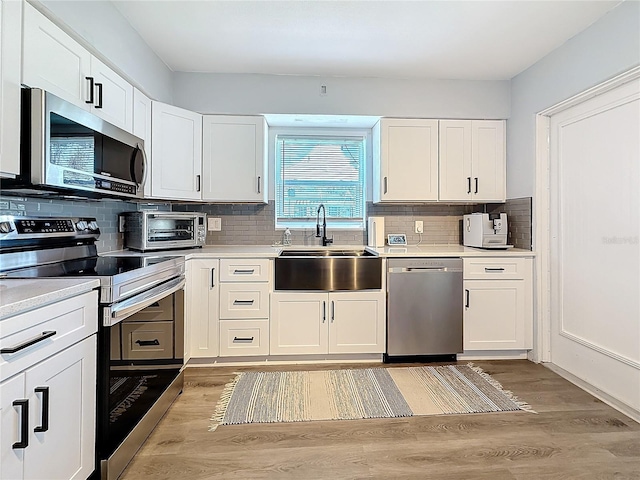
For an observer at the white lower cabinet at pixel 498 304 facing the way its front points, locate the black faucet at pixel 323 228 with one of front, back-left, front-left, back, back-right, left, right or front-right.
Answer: right

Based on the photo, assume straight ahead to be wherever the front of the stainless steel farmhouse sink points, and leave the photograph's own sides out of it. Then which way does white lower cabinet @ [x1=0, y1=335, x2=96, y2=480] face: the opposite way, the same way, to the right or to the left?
to the left

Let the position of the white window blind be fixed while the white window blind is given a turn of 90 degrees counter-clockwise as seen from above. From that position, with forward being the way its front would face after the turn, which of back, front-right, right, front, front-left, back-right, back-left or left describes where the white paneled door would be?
front-right

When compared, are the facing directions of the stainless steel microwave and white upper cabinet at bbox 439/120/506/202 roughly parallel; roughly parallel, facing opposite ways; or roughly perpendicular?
roughly perpendicular

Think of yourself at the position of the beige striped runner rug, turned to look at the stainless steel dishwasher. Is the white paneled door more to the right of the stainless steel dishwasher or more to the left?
right

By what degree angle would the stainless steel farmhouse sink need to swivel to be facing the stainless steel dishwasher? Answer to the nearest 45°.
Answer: approximately 90° to its left

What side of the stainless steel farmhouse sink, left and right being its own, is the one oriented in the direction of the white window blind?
back

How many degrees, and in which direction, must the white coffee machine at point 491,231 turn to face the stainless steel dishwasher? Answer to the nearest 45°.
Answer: approximately 90° to its right

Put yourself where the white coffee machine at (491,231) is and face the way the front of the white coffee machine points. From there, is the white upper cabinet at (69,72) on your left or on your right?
on your right

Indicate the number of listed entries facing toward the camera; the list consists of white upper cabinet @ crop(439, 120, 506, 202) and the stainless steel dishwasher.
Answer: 2

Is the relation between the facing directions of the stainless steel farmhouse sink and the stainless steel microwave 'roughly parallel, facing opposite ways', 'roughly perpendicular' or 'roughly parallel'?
roughly perpendicular

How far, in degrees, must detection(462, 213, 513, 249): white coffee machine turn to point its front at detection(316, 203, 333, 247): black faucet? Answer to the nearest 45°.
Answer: approximately 135° to its right

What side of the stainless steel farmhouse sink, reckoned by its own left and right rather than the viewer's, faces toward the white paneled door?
left
